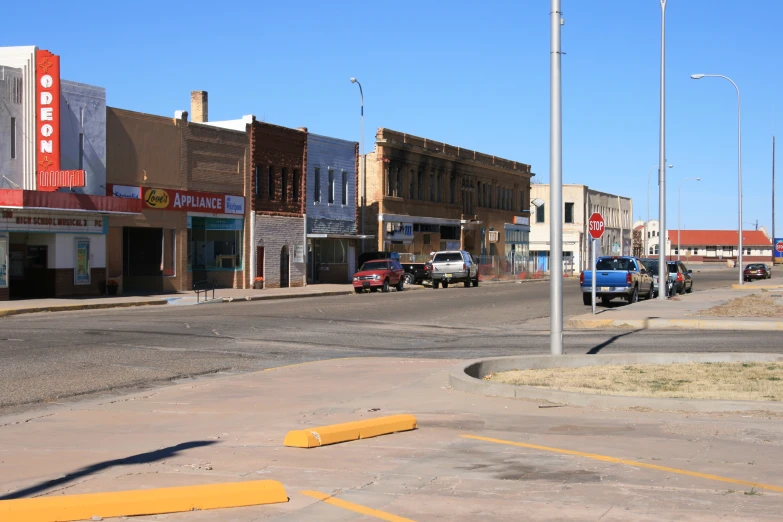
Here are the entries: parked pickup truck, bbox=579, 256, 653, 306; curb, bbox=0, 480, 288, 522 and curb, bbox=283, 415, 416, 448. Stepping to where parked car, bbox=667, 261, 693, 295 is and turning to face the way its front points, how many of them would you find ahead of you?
0

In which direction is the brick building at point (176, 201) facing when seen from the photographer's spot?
facing the viewer and to the right of the viewer

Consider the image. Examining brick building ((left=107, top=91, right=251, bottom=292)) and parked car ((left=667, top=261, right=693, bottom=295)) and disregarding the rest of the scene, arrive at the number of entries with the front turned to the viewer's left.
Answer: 0

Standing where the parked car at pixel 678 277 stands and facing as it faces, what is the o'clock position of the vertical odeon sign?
The vertical odeon sign is roughly at 6 o'clock from the parked car.

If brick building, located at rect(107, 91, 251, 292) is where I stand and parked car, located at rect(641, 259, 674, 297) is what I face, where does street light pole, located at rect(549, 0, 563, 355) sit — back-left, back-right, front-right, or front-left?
front-right

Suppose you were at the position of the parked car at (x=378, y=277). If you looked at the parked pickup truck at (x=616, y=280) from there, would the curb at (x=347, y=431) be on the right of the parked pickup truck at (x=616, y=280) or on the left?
right

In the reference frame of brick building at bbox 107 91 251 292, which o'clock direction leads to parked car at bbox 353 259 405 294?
The parked car is roughly at 10 o'clock from the brick building.

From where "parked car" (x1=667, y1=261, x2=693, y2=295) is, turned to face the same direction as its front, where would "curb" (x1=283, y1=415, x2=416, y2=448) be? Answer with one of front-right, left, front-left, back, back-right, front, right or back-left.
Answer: back-right

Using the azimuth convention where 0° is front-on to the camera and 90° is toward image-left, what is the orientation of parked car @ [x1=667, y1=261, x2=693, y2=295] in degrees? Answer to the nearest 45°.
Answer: approximately 225°

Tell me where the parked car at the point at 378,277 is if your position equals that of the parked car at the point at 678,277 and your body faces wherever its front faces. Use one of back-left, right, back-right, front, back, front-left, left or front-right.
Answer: back-left

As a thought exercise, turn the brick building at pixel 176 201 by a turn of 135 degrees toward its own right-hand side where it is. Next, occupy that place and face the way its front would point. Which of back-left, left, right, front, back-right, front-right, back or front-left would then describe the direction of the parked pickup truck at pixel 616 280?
back-left

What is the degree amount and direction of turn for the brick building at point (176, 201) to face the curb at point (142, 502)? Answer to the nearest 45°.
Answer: approximately 45° to its right

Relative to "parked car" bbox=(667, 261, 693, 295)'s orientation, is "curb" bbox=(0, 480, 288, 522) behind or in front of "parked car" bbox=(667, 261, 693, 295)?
behind

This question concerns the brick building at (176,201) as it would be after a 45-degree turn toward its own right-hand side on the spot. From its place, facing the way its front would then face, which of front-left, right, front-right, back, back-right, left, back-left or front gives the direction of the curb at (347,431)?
front

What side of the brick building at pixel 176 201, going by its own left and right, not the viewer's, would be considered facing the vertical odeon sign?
right
